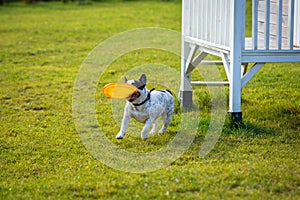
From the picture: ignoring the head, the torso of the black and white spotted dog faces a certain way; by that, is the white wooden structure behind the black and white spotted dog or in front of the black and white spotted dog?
behind
